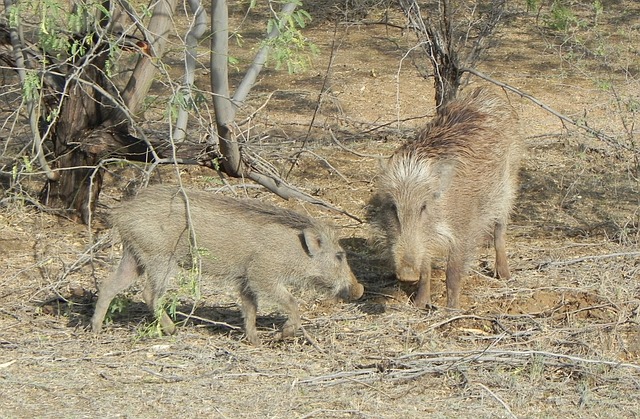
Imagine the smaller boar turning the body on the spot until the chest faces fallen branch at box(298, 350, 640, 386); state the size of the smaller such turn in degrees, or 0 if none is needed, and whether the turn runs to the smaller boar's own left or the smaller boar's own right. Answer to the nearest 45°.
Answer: approximately 45° to the smaller boar's own right

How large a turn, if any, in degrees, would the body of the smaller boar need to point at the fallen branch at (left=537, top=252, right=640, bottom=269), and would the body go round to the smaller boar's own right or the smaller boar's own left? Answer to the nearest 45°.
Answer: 0° — it already faces it

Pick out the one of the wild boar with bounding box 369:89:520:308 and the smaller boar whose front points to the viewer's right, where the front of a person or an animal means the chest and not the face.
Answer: the smaller boar

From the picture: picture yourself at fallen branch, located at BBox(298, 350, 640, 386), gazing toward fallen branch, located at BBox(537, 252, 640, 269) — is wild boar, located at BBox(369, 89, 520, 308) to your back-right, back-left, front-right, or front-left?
front-left

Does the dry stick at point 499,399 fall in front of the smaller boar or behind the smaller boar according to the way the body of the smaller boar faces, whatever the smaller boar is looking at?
in front

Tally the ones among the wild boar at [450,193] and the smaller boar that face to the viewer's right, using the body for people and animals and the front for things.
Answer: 1

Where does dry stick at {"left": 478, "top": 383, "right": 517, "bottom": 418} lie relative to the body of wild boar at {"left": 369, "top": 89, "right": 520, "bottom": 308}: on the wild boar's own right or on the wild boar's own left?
on the wild boar's own left

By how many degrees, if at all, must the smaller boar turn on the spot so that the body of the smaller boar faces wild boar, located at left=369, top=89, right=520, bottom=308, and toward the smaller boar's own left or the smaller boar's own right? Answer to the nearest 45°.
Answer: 0° — it already faces it

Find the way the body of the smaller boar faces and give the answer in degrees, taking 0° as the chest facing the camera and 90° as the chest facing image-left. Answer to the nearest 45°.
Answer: approximately 270°

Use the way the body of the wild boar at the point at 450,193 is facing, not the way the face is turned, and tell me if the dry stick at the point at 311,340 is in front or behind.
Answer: in front

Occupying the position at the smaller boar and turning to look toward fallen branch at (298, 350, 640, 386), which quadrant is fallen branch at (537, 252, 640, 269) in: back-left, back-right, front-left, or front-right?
front-left
